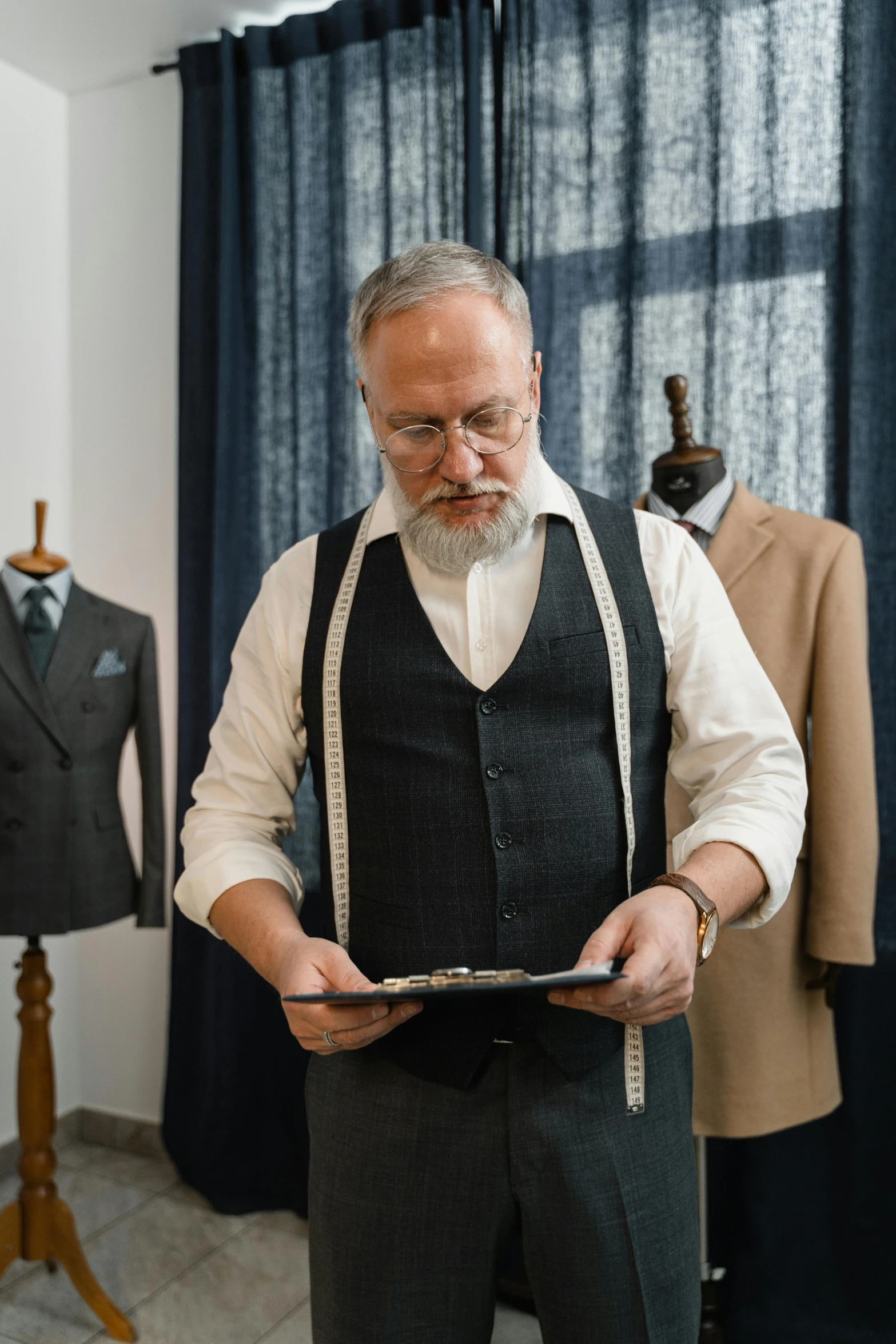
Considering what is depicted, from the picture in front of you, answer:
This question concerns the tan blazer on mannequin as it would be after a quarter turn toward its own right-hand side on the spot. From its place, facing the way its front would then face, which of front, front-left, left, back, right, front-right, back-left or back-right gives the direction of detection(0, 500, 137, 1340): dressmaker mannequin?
front-left

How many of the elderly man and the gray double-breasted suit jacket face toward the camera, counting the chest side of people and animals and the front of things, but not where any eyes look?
2

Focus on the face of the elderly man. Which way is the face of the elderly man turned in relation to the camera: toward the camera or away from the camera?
toward the camera

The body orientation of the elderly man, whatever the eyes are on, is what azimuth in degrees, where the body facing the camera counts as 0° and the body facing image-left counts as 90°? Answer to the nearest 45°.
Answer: approximately 0°

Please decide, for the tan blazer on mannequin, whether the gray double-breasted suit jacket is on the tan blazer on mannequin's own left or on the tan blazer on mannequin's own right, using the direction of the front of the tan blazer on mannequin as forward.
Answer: on the tan blazer on mannequin's own right

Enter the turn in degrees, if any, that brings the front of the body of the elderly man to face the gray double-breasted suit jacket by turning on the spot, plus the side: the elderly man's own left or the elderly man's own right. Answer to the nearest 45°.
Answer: approximately 135° to the elderly man's own right

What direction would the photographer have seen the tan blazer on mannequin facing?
facing the viewer and to the left of the viewer

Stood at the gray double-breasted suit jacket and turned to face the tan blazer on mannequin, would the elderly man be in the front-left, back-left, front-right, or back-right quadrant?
front-right

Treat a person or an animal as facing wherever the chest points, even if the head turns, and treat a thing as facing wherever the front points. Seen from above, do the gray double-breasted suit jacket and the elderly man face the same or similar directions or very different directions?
same or similar directions

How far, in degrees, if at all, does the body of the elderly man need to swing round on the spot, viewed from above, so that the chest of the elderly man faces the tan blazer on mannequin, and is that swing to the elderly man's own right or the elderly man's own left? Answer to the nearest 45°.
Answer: approximately 135° to the elderly man's own left

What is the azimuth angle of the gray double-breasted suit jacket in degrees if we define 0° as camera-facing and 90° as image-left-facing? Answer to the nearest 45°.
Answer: approximately 0°
